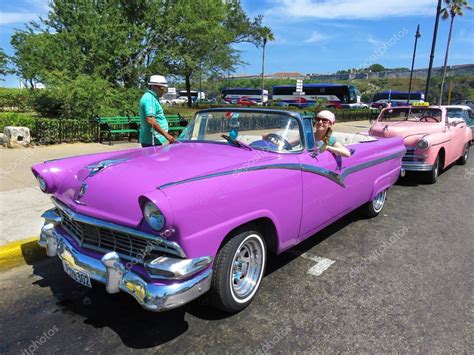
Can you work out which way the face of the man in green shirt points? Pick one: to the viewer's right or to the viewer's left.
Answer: to the viewer's right

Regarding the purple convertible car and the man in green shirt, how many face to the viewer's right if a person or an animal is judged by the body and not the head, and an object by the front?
1

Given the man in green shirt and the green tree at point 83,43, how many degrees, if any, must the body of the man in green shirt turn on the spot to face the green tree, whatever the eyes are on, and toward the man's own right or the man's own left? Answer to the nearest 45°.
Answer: approximately 90° to the man's own left

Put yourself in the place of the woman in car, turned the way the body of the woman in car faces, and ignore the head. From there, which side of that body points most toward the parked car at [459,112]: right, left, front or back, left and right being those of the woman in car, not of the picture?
back

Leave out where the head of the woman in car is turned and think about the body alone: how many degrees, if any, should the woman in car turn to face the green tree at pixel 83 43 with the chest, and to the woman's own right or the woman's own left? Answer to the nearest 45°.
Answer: approximately 90° to the woman's own right

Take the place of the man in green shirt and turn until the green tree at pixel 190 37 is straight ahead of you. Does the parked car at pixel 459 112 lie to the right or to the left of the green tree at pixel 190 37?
right

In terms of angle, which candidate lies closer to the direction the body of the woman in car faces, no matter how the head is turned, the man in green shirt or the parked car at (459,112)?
the man in green shirt

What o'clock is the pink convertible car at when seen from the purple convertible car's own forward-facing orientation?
The pink convertible car is roughly at 6 o'clock from the purple convertible car.

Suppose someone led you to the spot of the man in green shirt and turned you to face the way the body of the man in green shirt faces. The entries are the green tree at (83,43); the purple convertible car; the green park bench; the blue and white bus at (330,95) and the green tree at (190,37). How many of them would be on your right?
1

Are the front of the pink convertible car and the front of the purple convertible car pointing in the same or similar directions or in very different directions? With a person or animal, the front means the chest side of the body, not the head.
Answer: same or similar directions

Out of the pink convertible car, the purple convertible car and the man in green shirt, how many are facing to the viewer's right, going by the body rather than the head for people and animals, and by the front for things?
1

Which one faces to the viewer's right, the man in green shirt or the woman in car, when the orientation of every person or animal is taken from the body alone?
the man in green shirt

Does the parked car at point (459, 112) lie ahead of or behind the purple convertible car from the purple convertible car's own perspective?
behind

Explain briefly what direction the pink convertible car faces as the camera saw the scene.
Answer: facing the viewer and to the left of the viewer

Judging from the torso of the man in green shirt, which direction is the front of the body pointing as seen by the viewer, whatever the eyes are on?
to the viewer's right

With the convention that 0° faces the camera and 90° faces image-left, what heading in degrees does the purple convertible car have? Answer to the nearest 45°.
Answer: approximately 45°

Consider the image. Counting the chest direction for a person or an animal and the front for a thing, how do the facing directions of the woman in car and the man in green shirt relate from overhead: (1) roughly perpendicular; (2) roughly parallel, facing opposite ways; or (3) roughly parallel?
roughly perpendicular
